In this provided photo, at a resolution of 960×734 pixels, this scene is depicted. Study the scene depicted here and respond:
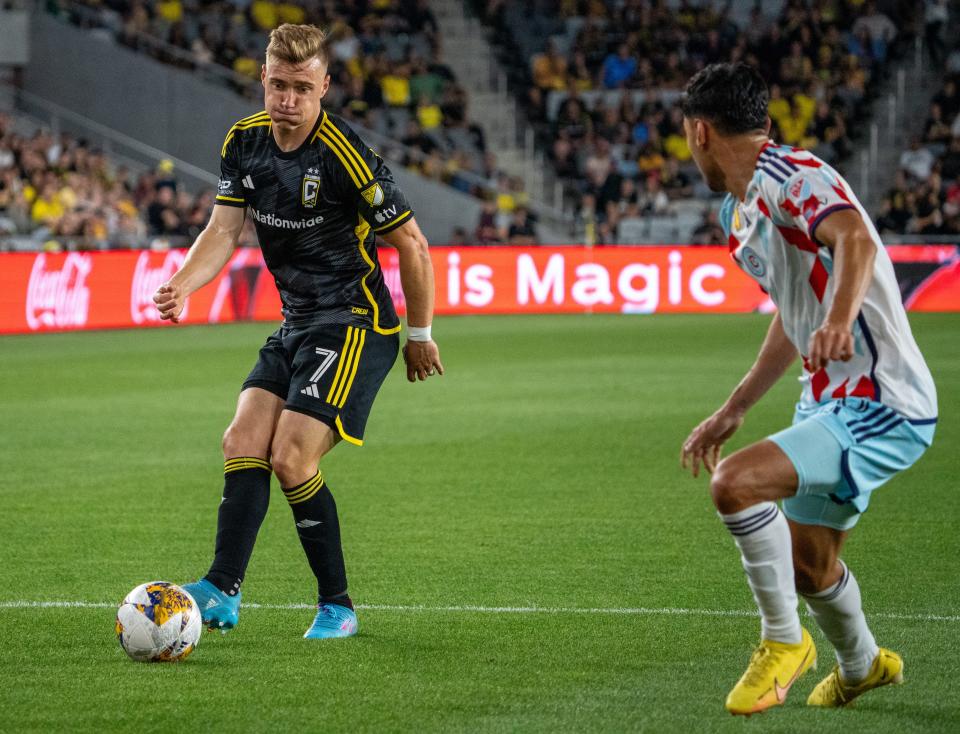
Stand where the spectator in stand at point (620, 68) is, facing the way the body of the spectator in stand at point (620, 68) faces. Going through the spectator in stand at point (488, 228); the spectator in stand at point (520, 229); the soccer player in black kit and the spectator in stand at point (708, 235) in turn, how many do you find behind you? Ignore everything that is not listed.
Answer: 0

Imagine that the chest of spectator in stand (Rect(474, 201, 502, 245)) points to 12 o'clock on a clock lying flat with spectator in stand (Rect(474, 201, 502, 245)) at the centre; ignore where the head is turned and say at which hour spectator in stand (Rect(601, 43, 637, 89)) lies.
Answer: spectator in stand (Rect(601, 43, 637, 89)) is roughly at 7 o'clock from spectator in stand (Rect(474, 201, 502, 245)).

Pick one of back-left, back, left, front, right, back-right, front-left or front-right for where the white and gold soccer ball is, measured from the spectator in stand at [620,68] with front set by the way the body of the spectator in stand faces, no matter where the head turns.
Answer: front

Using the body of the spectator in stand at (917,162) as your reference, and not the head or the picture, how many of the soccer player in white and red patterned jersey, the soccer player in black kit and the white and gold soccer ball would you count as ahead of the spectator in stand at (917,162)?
3

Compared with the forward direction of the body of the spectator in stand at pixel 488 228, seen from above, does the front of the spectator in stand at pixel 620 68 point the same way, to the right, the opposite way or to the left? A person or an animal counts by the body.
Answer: the same way

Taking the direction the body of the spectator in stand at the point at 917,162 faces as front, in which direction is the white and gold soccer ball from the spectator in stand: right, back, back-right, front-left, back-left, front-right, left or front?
front

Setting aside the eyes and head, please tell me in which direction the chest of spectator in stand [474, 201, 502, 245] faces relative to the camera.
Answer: toward the camera

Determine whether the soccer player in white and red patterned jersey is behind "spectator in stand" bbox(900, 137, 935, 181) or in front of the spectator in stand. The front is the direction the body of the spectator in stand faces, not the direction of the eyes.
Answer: in front

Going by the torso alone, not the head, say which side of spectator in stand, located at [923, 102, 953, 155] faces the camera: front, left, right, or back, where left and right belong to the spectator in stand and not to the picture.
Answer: front

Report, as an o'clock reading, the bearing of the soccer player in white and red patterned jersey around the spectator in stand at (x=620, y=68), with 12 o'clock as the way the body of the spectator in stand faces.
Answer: The soccer player in white and red patterned jersey is roughly at 12 o'clock from the spectator in stand.

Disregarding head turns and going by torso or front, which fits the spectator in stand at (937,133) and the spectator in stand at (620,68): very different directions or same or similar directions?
same or similar directions

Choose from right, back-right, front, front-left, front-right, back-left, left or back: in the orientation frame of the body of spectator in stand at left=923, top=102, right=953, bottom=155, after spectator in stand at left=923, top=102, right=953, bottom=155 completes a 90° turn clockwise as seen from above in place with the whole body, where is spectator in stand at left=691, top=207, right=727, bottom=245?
front-left

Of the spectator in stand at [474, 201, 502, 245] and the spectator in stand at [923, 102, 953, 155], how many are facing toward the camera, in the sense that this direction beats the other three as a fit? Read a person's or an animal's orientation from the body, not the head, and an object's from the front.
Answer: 2

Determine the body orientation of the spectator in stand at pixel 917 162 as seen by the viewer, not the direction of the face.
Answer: toward the camera

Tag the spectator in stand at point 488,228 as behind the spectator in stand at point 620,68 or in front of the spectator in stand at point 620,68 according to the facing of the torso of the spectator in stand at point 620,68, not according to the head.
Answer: in front

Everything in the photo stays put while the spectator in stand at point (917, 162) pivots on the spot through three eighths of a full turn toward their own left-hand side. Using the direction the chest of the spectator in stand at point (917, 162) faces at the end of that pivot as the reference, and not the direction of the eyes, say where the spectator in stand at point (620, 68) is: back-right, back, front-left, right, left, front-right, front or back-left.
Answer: back-left

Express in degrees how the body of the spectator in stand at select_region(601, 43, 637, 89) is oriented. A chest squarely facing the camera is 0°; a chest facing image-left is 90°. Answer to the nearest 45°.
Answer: approximately 0°
